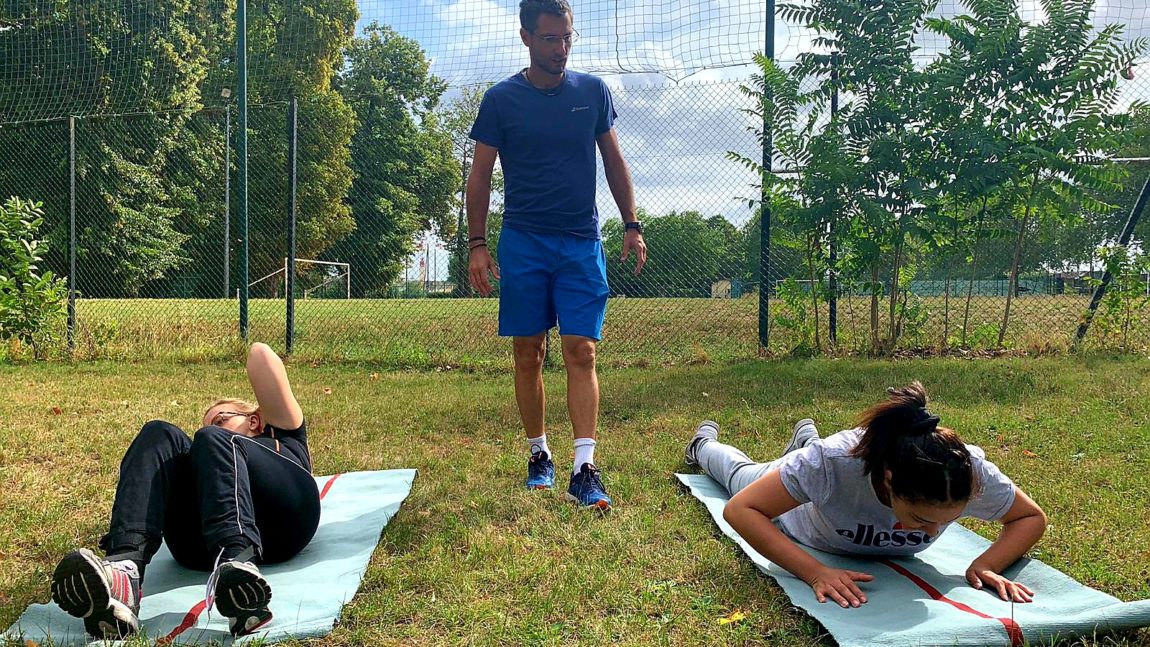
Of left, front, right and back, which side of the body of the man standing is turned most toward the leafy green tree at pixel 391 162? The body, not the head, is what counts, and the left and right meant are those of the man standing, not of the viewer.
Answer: back

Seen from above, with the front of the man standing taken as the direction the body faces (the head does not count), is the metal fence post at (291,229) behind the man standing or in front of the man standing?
behind

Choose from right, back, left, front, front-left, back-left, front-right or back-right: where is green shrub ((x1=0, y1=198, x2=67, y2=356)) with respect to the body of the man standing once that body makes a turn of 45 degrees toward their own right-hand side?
right

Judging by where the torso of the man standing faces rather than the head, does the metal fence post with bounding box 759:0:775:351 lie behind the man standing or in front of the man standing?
behind

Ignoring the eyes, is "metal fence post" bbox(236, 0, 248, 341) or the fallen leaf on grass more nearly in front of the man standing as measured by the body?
the fallen leaf on grass

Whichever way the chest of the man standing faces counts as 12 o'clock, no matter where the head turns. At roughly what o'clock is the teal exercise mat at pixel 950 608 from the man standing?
The teal exercise mat is roughly at 11 o'clock from the man standing.

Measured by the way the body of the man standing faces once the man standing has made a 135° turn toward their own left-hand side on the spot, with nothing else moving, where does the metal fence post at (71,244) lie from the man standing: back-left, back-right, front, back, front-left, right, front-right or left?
left

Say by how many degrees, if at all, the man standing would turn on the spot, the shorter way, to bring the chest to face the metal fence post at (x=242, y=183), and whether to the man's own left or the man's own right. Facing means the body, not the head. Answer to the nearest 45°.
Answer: approximately 135° to the man's own right

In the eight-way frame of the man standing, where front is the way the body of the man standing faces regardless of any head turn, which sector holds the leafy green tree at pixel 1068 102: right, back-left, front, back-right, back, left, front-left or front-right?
back-left

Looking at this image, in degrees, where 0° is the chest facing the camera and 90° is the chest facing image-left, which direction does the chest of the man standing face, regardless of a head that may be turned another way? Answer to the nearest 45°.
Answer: approximately 0°

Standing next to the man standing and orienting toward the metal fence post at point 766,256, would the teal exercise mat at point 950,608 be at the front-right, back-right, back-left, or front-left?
back-right
